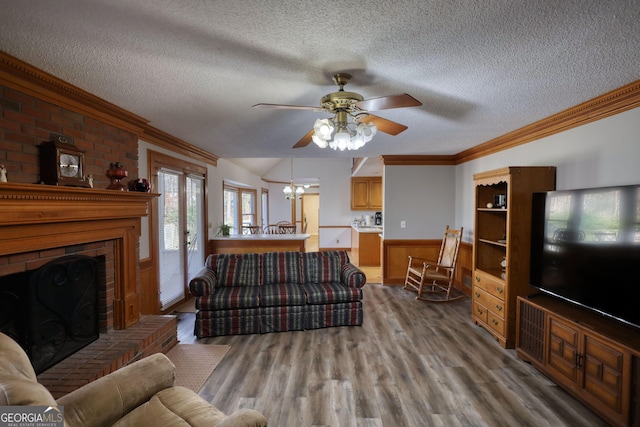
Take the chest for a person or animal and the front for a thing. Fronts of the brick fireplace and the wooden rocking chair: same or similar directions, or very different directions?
very different directions

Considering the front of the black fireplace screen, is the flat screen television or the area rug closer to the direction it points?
the flat screen television

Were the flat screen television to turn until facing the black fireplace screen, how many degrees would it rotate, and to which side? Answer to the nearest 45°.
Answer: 0° — it already faces it

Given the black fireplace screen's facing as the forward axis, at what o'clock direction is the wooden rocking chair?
The wooden rocking chair is roughly at 11 o'clock from the black fireplace screen.

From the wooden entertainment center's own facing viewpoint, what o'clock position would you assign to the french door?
The french door is roughly at 1 o'clock from the wooden entertainment center.

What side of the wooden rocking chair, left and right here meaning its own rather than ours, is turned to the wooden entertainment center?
left

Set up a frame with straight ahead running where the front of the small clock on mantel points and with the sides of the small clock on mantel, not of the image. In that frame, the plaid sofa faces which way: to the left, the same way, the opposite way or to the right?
to the right

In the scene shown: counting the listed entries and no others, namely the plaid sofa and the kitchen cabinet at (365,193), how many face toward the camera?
2

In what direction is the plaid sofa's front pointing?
toward the camera

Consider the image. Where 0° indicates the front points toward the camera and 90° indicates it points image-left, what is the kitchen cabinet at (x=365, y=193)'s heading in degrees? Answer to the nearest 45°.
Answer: approximately 0°

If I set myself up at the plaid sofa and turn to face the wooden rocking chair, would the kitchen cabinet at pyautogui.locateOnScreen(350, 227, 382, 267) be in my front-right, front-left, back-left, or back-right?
front-left

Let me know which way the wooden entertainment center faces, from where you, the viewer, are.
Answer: facing the viewer and to the left of the viewer

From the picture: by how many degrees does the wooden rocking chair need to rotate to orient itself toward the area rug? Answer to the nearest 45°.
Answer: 0° — it already faces it

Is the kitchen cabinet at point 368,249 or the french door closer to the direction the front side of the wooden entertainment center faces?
the french door
